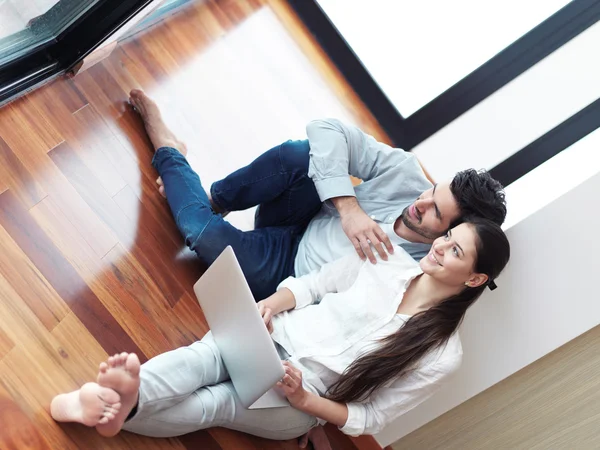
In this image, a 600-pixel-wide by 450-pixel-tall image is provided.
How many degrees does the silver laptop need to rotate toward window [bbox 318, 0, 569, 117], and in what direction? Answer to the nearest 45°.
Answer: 0° — it already faces it

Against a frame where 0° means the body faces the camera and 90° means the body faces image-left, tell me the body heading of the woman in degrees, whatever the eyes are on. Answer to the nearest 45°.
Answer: approximately 45°

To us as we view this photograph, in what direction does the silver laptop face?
facing away from the viewer and to the right of the viewer
